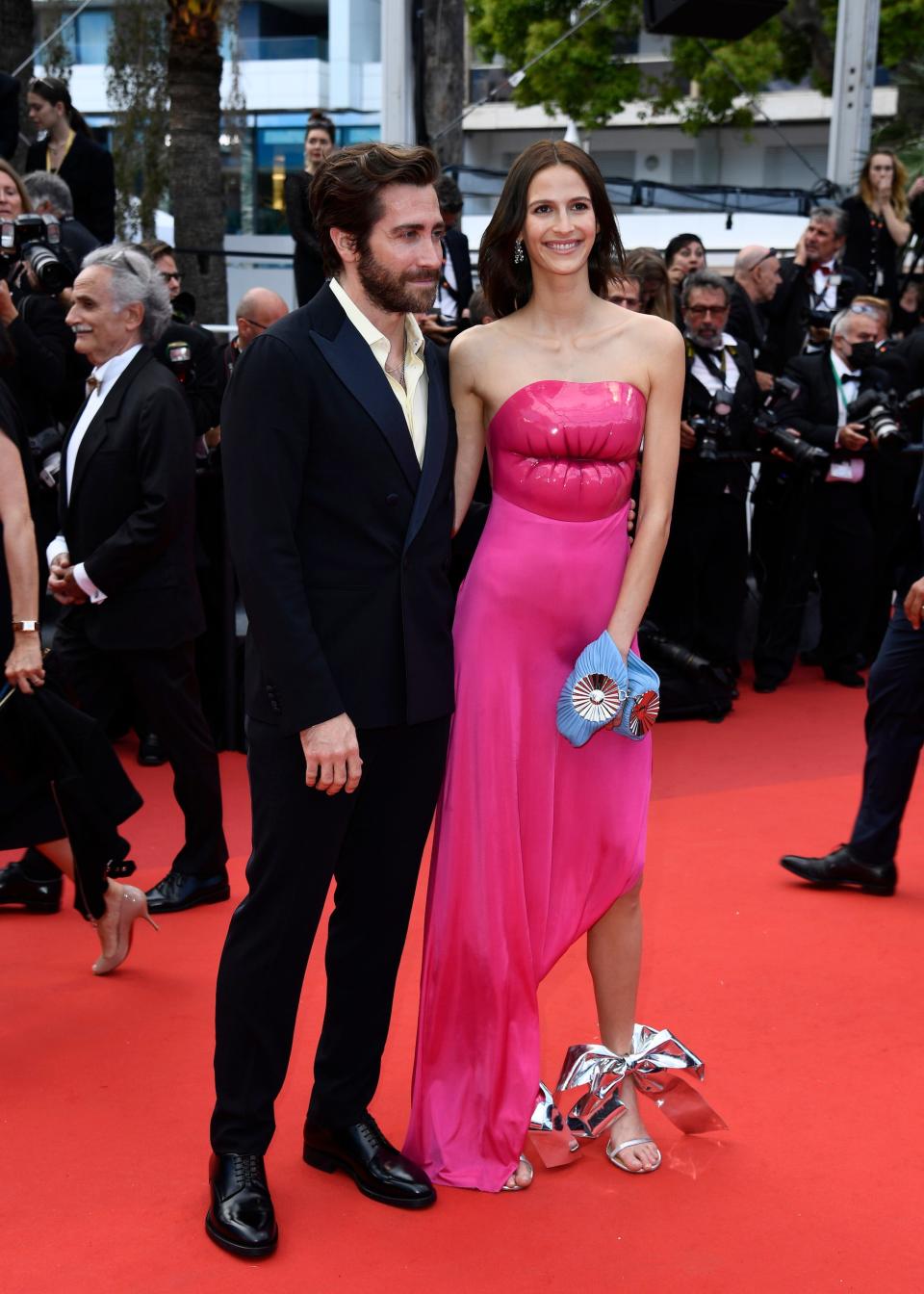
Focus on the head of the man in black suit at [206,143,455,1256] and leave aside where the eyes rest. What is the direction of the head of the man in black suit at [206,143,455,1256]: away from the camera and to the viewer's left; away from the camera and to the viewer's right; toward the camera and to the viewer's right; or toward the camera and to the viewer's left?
toward the camera and to the viewer's right

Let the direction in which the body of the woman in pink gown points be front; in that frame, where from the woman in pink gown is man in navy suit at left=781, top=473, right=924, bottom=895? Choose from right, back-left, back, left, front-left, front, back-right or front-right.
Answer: back-left

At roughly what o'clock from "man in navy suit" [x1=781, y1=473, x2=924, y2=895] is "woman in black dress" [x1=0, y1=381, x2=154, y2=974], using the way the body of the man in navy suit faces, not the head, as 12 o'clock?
The woman in black dress is roughly at 11 o'clock from the man in navy suit.

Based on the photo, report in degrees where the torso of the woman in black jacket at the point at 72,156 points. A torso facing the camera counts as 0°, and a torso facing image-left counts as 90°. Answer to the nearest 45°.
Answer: approximately 45°

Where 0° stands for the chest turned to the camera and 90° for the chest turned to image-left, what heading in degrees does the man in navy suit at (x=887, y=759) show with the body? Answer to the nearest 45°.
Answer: approximately 90°

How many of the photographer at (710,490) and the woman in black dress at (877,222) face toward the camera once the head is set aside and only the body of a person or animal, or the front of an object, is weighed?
2

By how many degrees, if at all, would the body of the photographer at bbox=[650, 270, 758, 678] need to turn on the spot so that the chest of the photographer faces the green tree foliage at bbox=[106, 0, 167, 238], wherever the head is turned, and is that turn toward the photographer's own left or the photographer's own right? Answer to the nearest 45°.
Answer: approximately 135° to the photographer's own right

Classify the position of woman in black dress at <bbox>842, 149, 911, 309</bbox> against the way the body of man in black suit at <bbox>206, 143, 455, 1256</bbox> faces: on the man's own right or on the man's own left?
on the man's own left

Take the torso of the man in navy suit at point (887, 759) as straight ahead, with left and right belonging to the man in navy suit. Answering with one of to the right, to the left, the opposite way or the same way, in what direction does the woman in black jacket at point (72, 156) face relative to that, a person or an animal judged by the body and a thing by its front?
to the left
